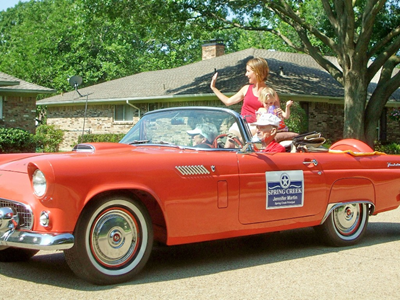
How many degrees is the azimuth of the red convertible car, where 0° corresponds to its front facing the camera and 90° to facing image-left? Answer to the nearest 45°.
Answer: approximately 45°

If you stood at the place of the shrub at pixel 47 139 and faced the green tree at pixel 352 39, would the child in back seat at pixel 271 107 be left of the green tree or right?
right

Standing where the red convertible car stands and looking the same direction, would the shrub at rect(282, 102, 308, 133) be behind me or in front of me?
behind

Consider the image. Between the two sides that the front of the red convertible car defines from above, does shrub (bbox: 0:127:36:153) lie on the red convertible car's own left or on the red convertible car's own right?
on the red convertible car's own right

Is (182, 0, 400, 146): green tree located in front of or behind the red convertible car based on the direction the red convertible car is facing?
behind

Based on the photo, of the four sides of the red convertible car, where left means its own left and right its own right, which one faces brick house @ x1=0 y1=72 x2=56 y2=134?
right
